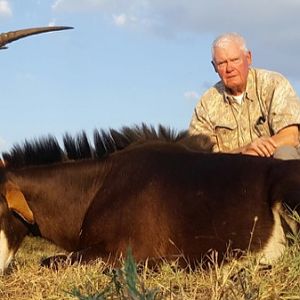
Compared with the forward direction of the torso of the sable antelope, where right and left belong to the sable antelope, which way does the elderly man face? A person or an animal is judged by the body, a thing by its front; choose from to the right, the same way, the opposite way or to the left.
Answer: to the left

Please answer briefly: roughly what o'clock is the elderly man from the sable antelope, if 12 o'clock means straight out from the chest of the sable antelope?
The elderly man is roughly at 4 o'clock from the sable antelope.

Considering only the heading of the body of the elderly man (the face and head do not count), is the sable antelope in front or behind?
in front

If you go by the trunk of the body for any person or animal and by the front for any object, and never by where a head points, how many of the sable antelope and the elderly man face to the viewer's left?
1

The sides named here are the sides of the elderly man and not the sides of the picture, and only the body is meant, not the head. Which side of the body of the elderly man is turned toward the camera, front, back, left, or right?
front

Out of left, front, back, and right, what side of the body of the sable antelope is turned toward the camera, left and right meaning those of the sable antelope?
left
